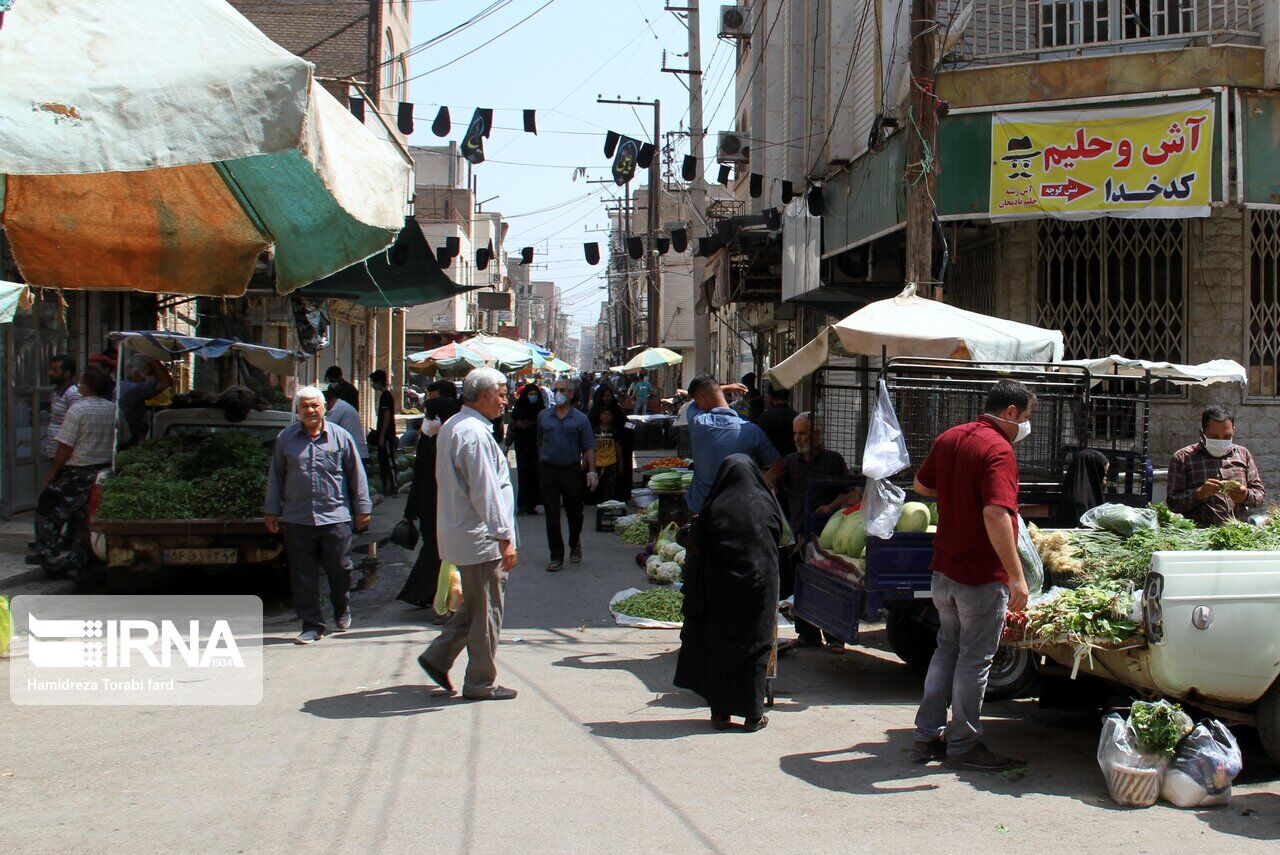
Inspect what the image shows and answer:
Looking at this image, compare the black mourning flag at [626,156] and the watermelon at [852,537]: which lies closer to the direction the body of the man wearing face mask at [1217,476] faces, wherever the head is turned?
the watermelon

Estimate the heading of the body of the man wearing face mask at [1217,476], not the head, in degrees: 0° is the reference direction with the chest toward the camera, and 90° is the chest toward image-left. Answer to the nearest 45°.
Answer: approximately 0°

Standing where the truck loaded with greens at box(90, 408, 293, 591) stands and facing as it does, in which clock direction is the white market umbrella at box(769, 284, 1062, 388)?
The white market umbrella is roughly at 4 o'clock from the truck loaded with greens.

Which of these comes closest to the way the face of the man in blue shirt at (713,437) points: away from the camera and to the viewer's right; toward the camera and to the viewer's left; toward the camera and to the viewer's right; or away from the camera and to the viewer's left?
away from the camera and to the viewer's left

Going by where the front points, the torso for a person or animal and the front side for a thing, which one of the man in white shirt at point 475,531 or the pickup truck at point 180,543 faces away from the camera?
the pickup truck

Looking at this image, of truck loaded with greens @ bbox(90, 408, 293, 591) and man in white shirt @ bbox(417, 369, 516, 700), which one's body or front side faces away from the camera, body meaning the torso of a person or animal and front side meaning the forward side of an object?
the truck loaded with greens

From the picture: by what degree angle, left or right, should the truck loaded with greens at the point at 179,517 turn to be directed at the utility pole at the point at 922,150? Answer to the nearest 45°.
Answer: approximately 90° to its right

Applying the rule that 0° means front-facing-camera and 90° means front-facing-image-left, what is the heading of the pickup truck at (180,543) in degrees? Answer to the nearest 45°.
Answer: approximately 180°

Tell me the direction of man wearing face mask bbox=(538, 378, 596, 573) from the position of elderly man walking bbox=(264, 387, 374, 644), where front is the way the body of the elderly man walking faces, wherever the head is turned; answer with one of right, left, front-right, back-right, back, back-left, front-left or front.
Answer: back-left
